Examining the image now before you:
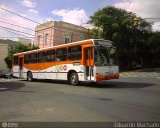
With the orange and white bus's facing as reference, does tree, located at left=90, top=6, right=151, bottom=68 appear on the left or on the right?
on its left

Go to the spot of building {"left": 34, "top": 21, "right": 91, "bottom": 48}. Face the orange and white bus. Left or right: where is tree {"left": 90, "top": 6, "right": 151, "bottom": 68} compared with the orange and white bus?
left

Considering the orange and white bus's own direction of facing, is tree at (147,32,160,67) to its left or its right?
on its left

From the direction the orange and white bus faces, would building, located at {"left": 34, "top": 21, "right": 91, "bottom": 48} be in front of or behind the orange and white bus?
behind

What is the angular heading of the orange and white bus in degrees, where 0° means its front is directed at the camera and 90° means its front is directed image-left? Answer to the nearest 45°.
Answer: approximately 315°
